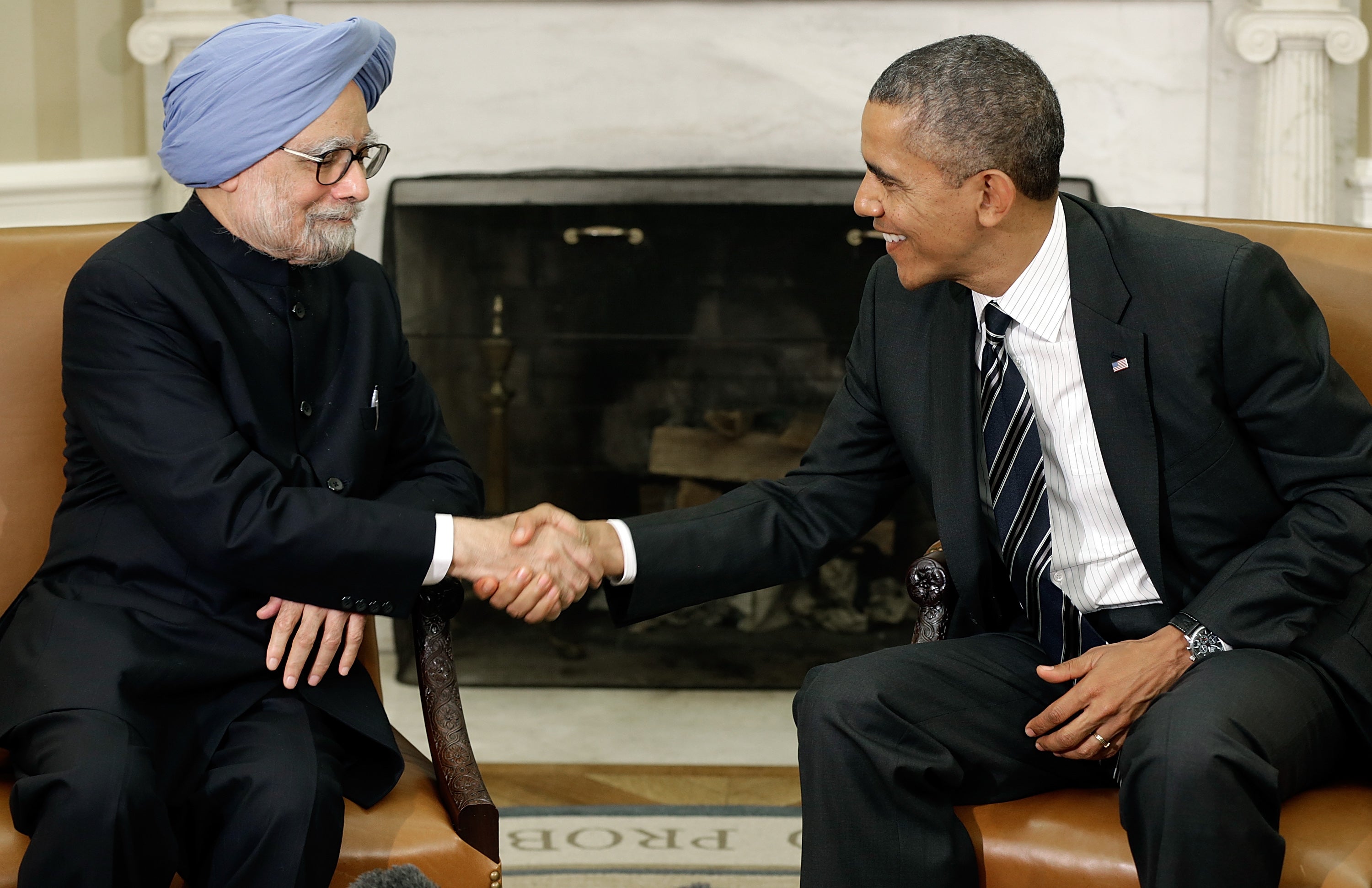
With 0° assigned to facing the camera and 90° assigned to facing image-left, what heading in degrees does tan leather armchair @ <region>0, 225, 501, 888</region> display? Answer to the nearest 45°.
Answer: approximately 315°

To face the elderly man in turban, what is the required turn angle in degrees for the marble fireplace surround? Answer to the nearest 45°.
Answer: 0° — it already faces them

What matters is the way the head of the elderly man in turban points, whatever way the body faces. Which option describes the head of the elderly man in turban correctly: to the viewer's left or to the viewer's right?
to the viewer's right

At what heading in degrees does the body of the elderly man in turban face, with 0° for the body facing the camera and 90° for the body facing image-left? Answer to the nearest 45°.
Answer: approximately 315°

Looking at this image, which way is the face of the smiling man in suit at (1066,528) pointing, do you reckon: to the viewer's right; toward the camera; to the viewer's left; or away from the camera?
to the viewer's left

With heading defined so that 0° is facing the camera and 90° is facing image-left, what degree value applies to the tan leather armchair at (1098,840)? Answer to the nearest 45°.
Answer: approximately 45°
